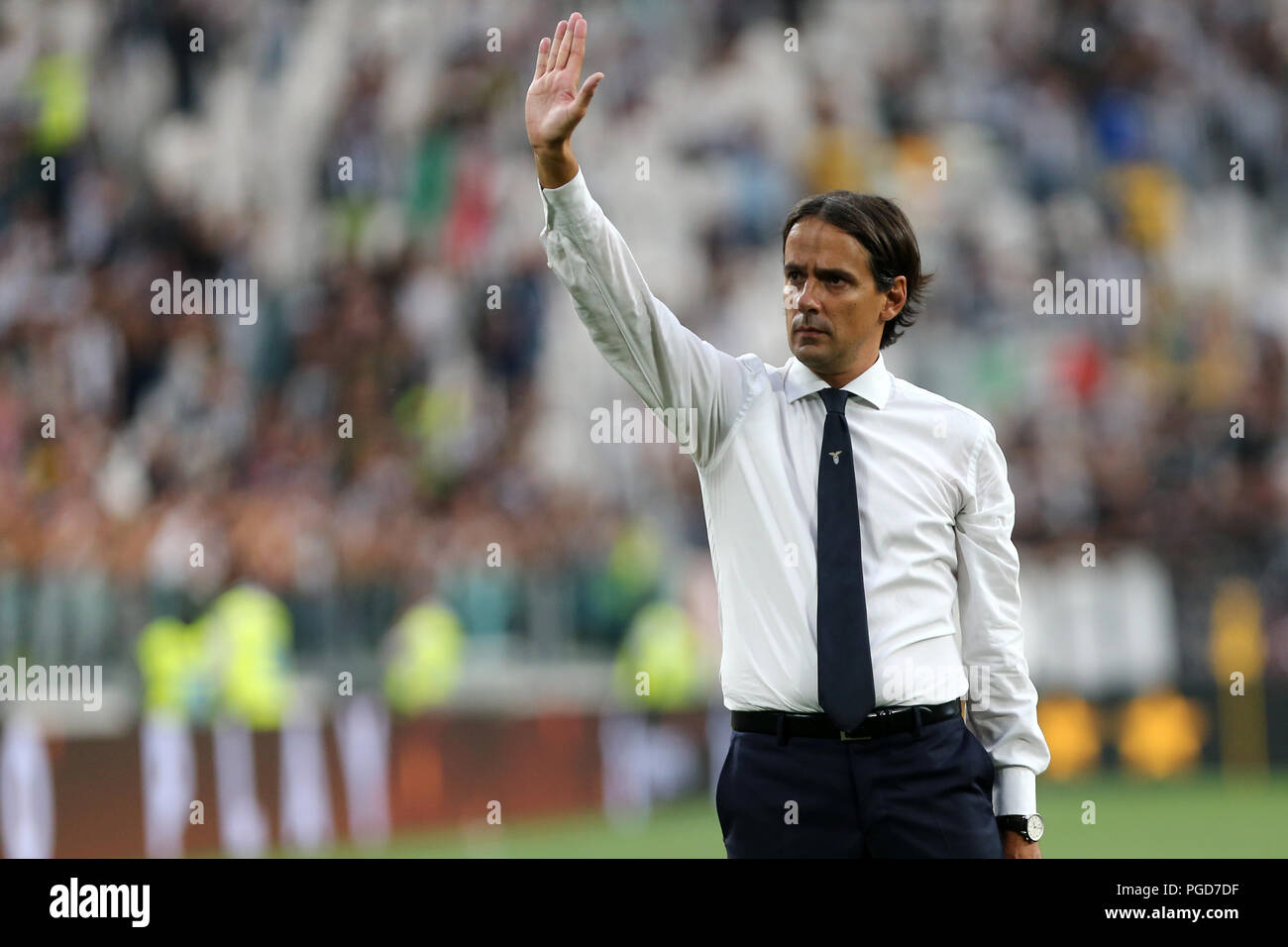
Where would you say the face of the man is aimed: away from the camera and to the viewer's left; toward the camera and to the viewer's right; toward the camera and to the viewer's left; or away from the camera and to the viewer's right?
toward the camera and to the viewer's left

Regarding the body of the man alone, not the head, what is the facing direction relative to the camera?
toward the camera
